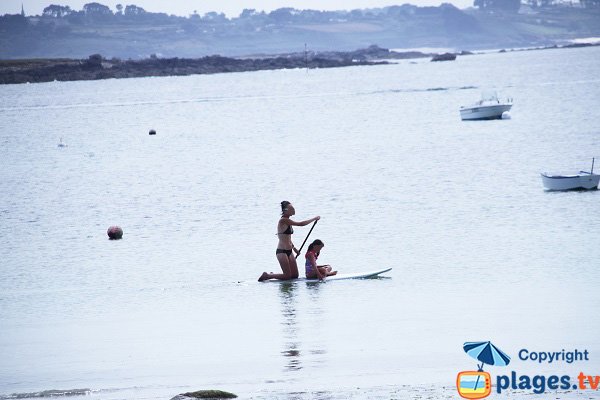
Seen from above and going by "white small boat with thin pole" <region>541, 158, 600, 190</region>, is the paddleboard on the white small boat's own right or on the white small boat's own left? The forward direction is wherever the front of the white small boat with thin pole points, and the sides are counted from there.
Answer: on the white small boat's own left

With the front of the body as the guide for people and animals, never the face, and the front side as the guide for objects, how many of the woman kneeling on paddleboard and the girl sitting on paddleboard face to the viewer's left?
0

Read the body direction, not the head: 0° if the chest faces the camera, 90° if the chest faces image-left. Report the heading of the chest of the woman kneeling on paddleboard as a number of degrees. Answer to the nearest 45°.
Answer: approximately 270°

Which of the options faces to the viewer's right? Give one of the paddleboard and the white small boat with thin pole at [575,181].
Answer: the paddleboard

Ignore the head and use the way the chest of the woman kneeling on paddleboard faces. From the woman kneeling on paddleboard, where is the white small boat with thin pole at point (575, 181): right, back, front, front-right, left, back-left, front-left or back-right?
front-left

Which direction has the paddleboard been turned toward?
to the viewer's right

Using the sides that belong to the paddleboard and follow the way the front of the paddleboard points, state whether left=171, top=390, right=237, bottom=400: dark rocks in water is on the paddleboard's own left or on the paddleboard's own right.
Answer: on the paddleboard's own right

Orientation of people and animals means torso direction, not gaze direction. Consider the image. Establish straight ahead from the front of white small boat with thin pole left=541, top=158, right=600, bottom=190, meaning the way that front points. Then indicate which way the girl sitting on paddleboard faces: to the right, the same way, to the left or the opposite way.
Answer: the opposite way

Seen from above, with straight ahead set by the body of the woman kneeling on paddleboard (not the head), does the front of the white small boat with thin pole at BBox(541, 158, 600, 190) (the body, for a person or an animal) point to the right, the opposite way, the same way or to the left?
the opposite way

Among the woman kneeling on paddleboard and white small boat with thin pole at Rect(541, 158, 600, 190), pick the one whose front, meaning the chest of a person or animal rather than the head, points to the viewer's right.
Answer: the woman kneeling on paddleboard

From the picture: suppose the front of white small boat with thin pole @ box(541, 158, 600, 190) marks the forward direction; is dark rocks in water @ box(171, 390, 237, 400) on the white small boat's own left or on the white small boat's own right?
on the white small boat's own left

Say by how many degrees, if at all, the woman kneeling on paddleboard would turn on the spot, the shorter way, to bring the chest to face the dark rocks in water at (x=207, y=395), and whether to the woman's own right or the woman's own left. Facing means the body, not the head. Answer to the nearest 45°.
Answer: approximately 90° to the woman's own right

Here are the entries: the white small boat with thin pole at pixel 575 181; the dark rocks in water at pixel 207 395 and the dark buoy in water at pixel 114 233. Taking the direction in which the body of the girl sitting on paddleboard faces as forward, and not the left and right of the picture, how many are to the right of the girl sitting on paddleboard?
1

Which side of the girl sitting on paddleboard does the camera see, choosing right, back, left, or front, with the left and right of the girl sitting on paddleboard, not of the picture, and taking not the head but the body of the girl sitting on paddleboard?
right

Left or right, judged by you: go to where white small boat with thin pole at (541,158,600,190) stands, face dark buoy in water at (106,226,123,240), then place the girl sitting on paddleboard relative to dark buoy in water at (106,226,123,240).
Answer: left

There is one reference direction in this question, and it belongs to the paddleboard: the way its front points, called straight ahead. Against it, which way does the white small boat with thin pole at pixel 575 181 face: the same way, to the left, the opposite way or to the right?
the opposite way

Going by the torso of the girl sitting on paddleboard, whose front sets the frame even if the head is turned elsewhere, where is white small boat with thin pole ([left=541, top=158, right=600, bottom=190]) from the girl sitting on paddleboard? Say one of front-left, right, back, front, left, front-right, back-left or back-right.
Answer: front-left

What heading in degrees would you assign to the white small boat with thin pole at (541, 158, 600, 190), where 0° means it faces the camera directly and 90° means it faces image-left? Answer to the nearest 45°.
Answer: approximately 90°

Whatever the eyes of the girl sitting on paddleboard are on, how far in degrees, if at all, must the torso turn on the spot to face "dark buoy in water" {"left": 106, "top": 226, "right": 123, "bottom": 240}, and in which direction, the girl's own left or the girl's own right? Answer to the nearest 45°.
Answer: approximately 135° to the girl's own left

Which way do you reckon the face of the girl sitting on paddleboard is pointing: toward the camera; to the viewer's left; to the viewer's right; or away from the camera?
to the viewer's right
